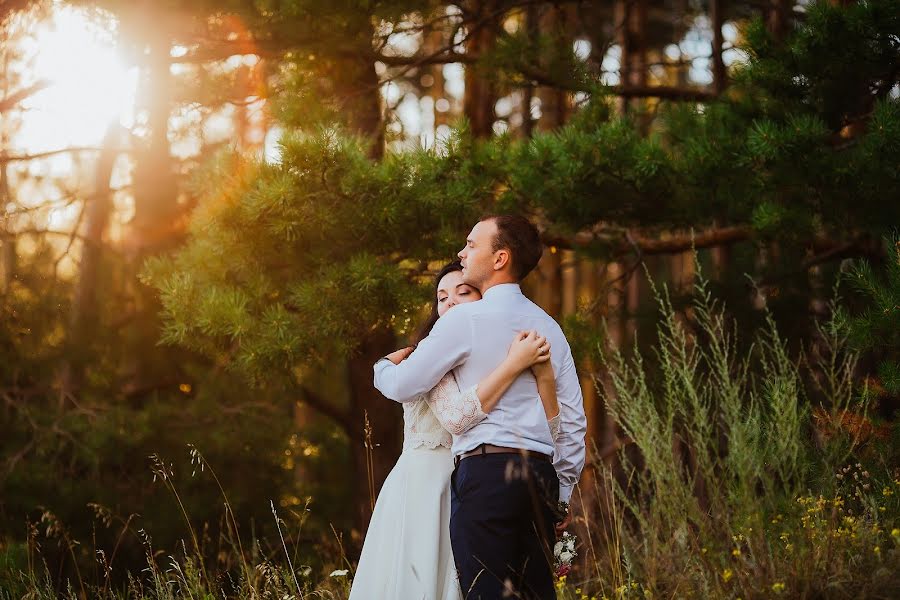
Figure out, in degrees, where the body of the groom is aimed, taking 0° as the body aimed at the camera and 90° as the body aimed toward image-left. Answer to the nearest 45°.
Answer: approximately 135°

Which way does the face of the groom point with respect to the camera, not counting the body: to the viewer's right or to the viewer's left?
to the viewer's left

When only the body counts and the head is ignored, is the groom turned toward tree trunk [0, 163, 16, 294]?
yes

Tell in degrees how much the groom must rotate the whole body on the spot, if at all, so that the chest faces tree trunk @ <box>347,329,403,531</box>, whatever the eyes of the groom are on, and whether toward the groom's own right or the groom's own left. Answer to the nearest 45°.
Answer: approximately 45° to the groom's own right

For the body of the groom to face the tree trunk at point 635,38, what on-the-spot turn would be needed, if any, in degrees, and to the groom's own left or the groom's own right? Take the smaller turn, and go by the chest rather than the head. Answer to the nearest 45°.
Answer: approximately 45° to the groom's own right
